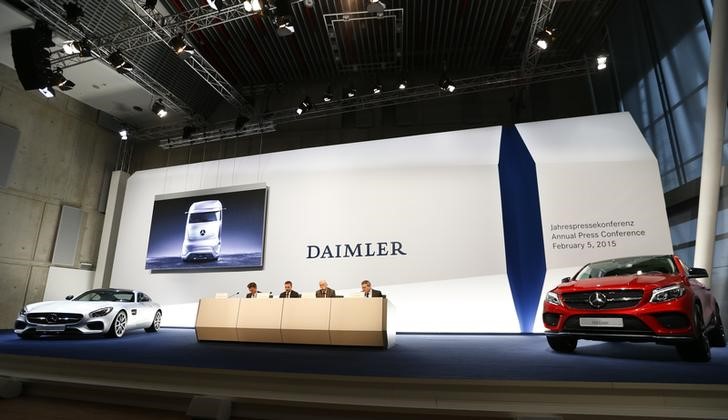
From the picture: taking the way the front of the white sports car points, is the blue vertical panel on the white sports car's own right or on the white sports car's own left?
on the white sports car's own left

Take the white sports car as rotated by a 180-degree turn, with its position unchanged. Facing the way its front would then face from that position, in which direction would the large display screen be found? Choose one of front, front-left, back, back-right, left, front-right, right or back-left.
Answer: front

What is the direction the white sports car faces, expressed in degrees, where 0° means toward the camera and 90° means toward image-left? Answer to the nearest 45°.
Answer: approximately 45°
